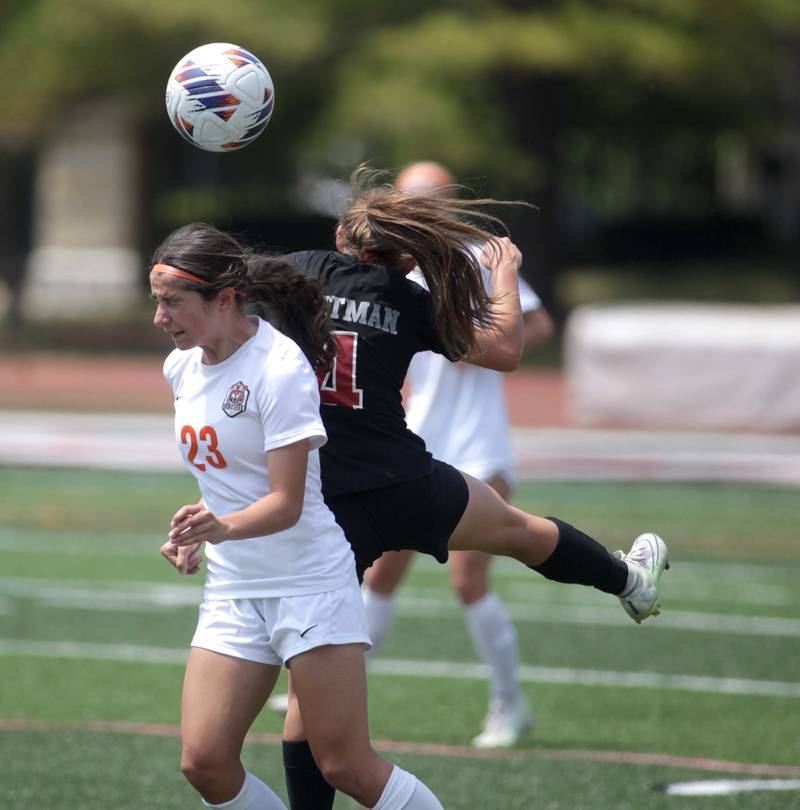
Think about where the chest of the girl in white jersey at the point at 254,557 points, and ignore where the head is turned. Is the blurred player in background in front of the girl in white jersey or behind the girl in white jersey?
behind

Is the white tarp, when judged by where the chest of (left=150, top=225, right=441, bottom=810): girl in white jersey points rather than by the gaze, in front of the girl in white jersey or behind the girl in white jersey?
behind

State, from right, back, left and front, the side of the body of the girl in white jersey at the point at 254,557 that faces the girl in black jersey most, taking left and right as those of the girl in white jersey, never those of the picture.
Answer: back

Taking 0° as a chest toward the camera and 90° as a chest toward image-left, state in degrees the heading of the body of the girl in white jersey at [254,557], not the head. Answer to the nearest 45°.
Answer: approximately 45°
